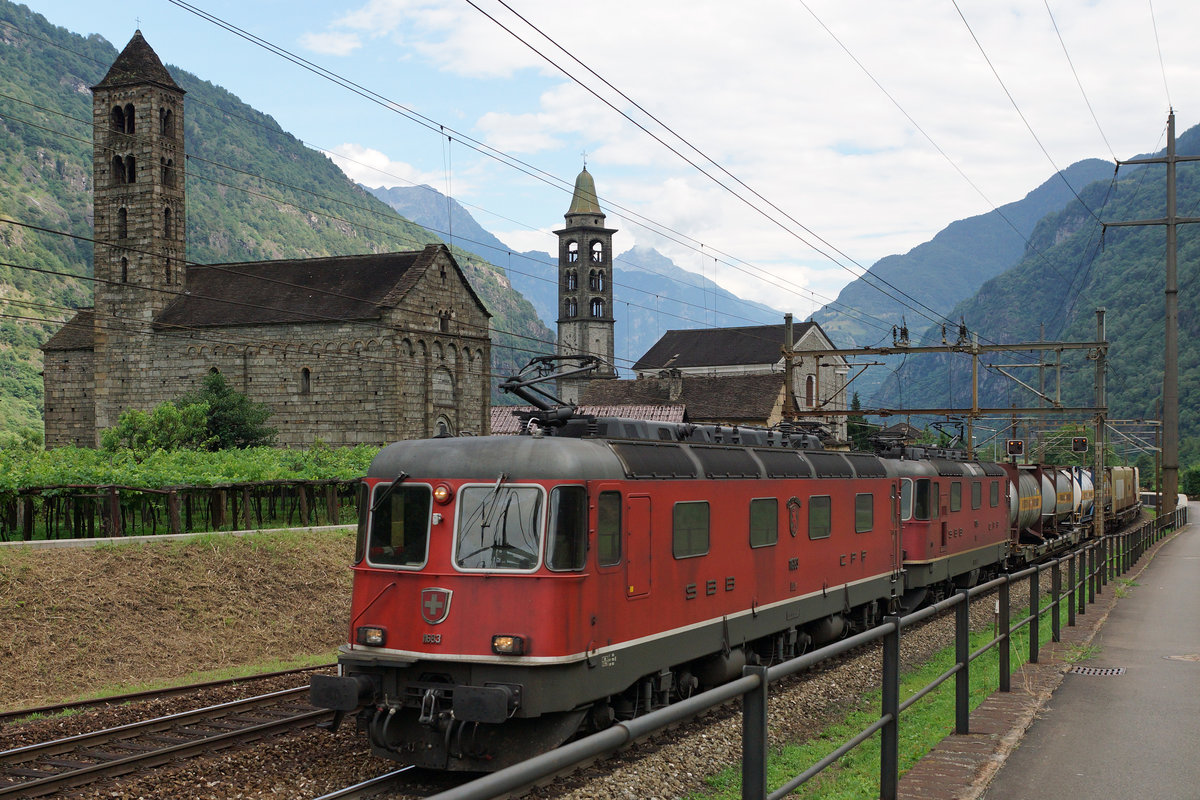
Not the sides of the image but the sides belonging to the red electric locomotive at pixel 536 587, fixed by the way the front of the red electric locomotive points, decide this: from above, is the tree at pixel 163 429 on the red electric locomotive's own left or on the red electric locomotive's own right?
on the red electric locomotive's own right

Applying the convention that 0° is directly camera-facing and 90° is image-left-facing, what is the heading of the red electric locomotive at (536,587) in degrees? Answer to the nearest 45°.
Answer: approximately 45°
